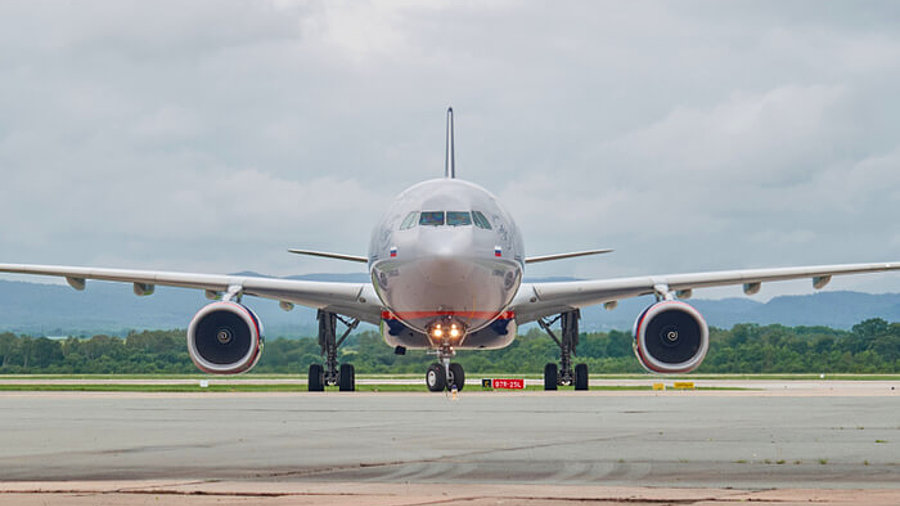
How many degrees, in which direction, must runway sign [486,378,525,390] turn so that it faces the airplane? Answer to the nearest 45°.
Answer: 0° — it already faces it

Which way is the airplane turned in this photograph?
toward the camera

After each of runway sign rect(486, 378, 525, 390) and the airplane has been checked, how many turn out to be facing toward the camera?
2

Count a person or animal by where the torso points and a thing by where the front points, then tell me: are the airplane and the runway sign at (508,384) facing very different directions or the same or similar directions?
same or similar directions

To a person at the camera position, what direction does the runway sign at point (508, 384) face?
facing the viewer
